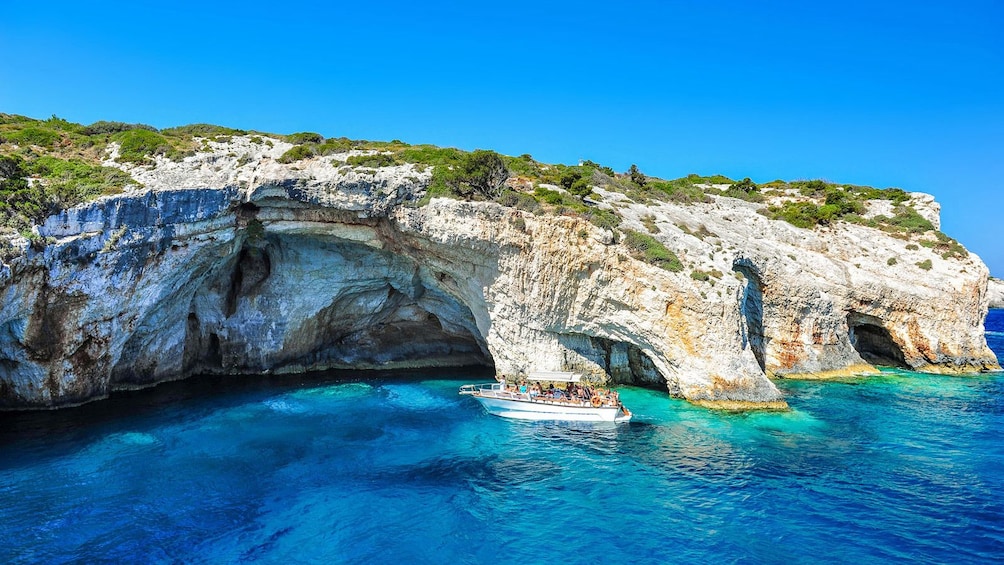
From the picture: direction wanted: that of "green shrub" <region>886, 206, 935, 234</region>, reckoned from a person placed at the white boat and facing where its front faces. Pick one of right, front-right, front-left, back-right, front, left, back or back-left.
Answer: back-right

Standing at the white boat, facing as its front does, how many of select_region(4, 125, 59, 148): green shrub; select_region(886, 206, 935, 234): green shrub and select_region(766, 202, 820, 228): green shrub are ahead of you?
1

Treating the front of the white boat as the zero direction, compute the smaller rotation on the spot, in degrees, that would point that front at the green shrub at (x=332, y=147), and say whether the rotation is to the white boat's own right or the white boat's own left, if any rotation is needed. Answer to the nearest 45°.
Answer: approximately 45° to the white boat's own right

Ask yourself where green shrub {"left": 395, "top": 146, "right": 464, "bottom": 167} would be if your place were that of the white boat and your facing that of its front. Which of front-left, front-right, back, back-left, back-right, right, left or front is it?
front-right

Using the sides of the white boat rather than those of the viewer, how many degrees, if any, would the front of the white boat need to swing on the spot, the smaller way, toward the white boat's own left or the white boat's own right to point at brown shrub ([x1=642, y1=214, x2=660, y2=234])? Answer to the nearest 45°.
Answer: approximately 135° to the white boat's own right
